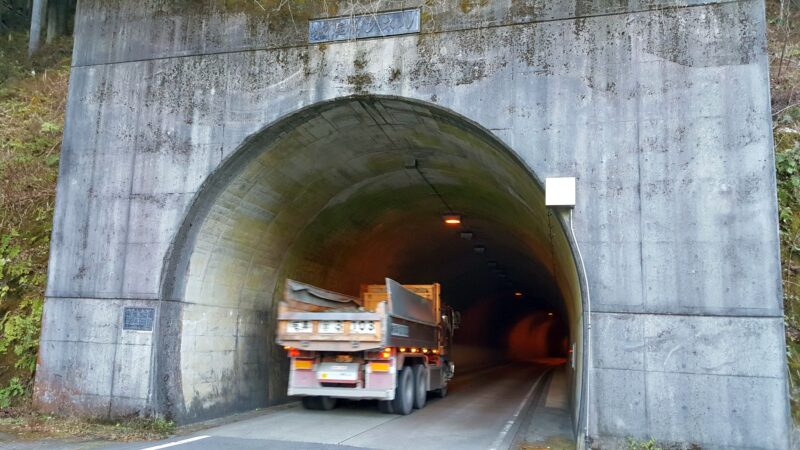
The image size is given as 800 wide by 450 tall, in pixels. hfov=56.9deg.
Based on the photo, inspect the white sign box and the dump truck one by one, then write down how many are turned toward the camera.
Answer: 1

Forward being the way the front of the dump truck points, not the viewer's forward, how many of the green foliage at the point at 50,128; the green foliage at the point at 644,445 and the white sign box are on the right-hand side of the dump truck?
2

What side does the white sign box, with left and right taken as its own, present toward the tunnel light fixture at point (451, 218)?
back

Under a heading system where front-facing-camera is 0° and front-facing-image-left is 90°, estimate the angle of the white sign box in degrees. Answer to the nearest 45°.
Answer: approximately 0°

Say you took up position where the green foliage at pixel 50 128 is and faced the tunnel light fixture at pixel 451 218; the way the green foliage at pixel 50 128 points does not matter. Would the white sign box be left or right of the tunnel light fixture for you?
right

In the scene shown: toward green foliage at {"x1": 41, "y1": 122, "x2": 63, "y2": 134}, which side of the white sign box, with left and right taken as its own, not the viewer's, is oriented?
right

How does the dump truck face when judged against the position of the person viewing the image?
facing away from the viewer and to the right of the viewer

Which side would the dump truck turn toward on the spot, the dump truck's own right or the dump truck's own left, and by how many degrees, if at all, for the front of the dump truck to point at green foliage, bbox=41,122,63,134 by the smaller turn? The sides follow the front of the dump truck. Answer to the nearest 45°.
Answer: approximately 135° to the dump truck's own left

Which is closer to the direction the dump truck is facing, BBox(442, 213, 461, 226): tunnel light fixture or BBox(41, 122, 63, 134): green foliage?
the tunnel light fixture
